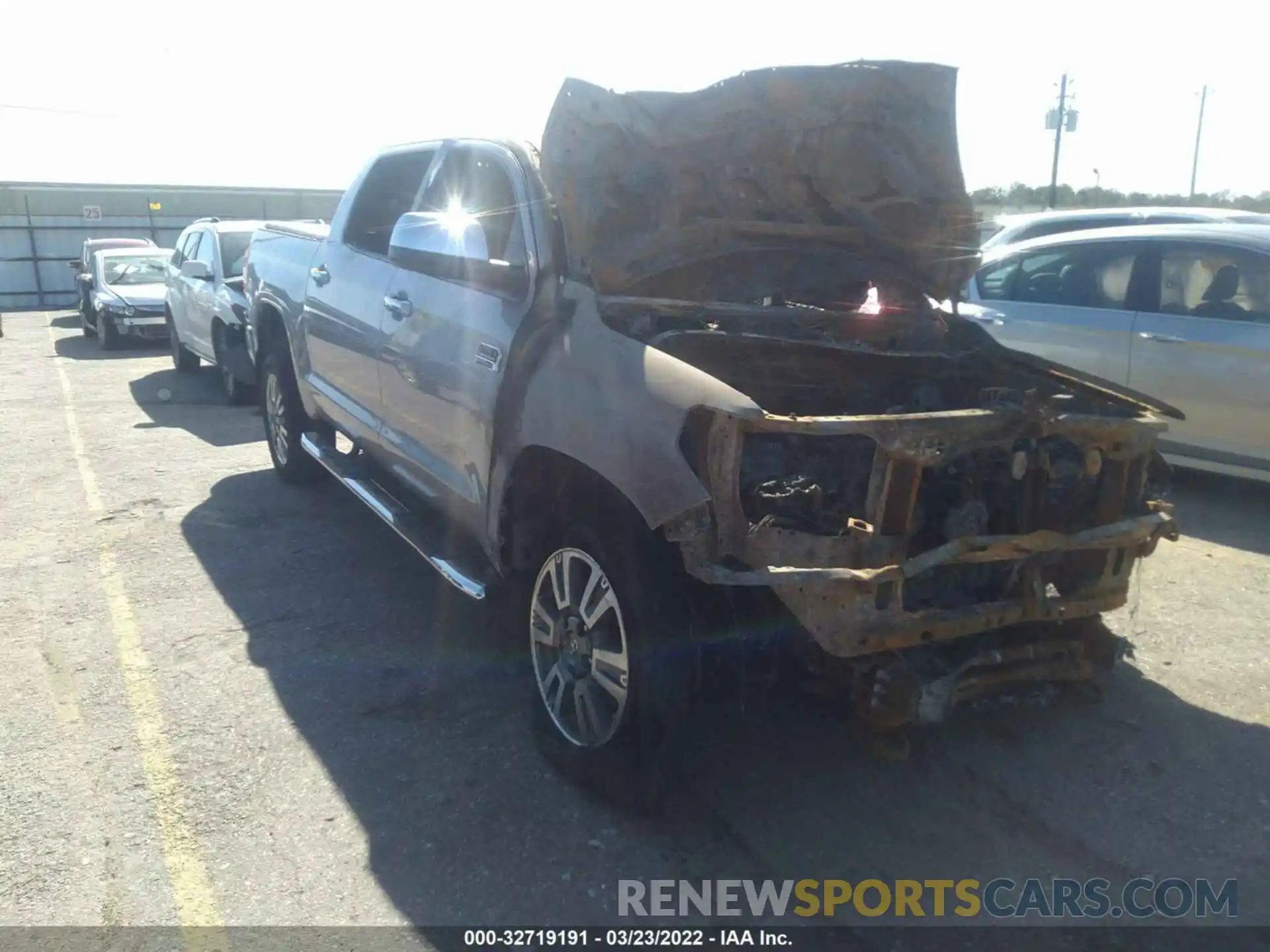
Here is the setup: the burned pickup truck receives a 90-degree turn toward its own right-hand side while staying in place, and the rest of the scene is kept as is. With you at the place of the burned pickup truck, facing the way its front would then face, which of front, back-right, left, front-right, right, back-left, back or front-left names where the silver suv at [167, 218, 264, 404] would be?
right

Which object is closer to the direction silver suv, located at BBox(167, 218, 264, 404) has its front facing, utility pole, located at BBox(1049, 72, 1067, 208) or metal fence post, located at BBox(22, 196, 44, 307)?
the utility pole

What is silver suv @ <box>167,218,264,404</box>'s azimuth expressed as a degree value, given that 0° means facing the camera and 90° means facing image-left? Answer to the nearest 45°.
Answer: approximately 315°

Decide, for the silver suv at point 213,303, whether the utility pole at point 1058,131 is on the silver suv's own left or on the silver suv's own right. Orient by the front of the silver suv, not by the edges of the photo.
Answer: on the silver suv's own left

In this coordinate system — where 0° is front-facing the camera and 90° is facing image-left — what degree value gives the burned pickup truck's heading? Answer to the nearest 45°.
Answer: approximately 315°

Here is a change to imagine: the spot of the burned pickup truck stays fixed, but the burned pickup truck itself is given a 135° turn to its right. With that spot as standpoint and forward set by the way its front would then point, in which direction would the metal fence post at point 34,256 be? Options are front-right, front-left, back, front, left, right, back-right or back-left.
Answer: front-right
